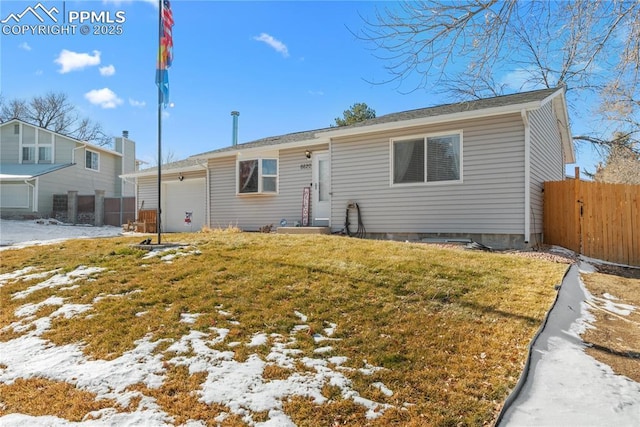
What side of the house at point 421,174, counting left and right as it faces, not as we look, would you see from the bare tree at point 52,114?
right

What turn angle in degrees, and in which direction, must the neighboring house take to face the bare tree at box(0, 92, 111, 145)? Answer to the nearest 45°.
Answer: approximately 135° to its right

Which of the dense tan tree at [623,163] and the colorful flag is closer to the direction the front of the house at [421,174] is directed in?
the colorful flag

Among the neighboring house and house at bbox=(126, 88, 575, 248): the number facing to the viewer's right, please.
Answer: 0

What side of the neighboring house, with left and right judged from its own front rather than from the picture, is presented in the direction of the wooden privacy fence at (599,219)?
left

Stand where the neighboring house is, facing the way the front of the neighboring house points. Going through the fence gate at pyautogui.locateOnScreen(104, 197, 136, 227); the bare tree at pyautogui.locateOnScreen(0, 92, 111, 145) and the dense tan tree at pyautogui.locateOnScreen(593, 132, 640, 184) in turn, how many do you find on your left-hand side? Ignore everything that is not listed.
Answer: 2

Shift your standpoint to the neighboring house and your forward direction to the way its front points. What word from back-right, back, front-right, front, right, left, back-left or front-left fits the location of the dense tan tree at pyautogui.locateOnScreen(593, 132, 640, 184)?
left

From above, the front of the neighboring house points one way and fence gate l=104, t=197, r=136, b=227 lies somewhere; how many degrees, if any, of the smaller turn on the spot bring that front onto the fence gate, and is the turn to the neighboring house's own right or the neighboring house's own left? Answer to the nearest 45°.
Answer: approximately 90° to the neighboring house's own left

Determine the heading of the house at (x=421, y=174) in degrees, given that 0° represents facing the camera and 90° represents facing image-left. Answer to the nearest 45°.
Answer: approximately 45°

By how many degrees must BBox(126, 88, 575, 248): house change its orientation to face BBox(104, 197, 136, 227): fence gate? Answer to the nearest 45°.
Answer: approximately 90° to its right

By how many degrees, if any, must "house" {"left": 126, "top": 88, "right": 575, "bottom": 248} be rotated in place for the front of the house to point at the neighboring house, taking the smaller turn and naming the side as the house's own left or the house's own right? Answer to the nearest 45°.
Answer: approximately 90° to the house's own right

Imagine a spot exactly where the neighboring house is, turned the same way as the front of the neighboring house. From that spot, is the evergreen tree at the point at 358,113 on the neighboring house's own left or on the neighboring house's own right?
on the neighboring house's own left

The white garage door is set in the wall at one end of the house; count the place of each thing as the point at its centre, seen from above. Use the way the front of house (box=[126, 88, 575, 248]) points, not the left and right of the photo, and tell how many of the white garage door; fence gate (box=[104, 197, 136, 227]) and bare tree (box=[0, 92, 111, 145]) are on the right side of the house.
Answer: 3

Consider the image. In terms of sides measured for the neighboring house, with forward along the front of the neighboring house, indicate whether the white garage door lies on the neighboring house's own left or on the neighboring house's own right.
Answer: on the neighboring house's own left
